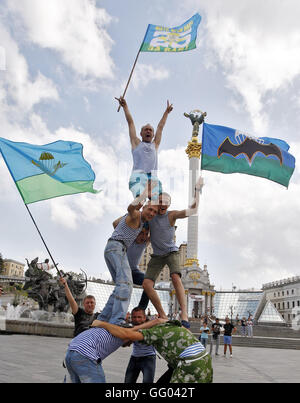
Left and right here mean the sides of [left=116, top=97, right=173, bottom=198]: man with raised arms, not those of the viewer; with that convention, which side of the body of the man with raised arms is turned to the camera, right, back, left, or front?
front

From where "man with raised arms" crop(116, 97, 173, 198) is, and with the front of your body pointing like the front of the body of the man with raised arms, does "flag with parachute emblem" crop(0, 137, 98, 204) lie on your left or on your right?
on your right
